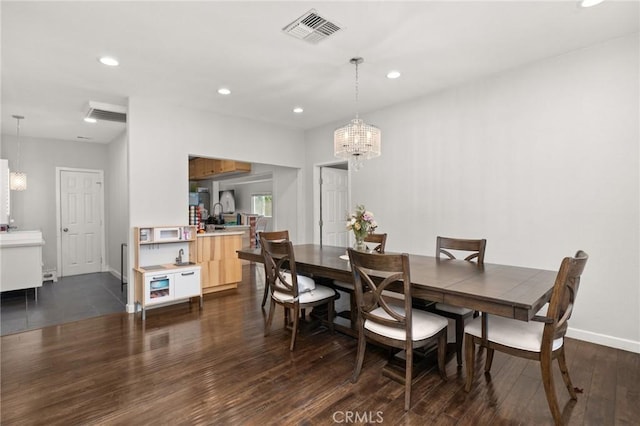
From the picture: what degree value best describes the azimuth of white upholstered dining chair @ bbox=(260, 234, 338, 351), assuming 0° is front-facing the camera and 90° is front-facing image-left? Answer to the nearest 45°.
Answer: approximately 225°

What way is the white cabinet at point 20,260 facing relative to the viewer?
to the viewer's right

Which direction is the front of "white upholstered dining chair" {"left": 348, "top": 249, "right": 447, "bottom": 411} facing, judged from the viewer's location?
facing away from the viewer and to the right of the viewer

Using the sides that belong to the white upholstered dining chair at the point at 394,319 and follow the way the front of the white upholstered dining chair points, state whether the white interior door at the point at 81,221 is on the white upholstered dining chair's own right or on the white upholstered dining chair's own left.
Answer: on the white upholstered dining chair's own left

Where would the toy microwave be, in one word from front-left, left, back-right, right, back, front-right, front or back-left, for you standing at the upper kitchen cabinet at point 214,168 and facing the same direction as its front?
front-right

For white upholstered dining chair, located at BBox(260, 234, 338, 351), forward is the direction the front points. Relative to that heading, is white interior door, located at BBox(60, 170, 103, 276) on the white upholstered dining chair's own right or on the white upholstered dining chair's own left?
on the white upholstered dining chair's own left

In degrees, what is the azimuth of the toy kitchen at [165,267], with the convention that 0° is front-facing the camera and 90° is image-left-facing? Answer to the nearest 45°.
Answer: approximately 315°
